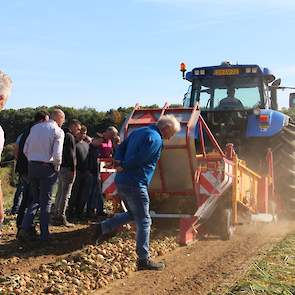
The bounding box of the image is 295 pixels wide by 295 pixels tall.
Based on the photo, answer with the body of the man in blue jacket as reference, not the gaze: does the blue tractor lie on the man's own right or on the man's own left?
on the man's own left

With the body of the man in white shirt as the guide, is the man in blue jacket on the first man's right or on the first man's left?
on the first man's right

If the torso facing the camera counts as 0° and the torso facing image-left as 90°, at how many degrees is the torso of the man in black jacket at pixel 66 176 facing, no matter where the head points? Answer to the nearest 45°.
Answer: approximately 270°

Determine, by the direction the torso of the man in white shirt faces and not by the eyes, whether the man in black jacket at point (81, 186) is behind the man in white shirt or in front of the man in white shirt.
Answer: in front

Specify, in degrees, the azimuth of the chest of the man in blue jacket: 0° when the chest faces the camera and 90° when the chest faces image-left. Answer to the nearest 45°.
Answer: approximately 270°

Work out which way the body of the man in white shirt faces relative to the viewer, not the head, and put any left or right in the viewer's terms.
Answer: facing away from the viewer and to the right of the viewer
